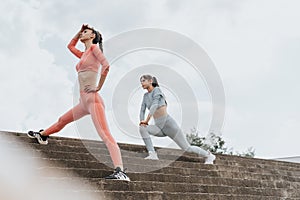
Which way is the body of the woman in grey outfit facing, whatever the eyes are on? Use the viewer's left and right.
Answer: facing to the left of the viewer
